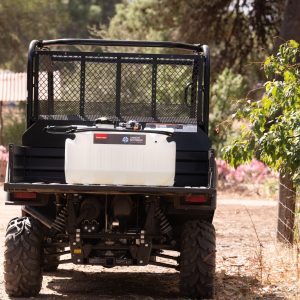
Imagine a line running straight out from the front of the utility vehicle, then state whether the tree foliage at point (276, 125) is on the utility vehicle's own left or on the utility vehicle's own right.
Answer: on the utility vehicle's own right

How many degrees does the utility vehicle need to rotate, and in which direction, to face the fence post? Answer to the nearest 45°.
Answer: approximately 45° to its right

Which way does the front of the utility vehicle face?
away from the camera
